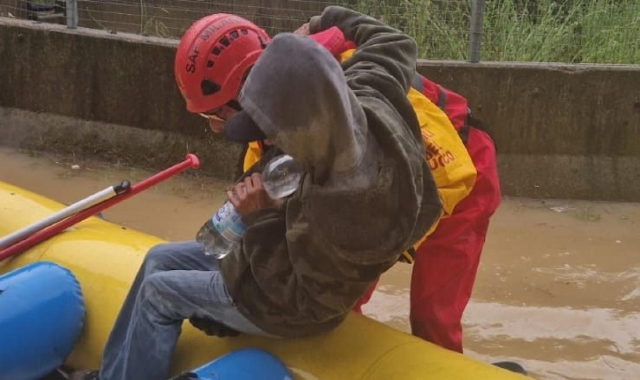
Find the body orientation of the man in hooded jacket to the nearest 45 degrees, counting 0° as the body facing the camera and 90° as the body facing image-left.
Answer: approximately 90°

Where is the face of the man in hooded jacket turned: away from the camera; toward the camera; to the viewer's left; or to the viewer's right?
to the viewer's left
